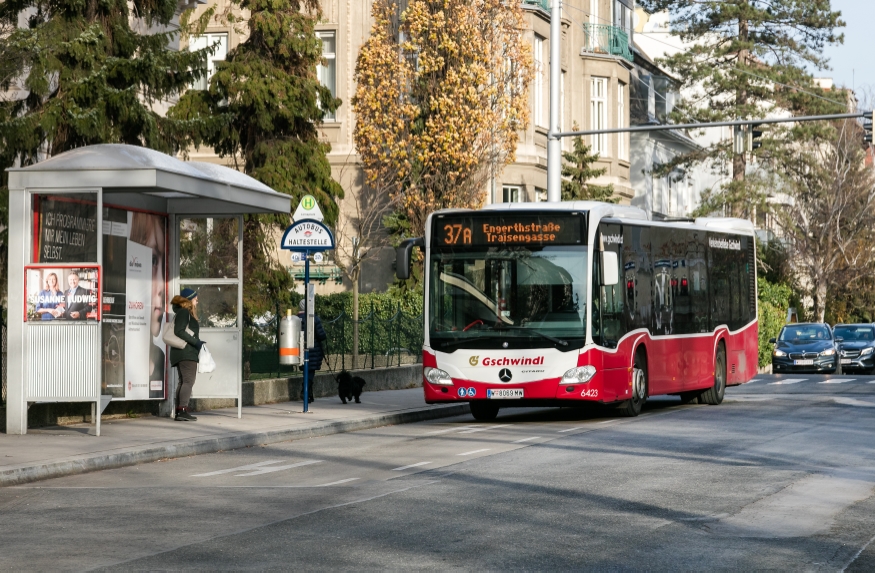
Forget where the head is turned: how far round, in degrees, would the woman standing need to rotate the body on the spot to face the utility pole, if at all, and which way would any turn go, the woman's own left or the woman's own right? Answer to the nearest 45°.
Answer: approximately 45° to the woman's own left

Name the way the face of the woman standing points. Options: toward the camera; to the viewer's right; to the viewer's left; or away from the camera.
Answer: to the viewer's right

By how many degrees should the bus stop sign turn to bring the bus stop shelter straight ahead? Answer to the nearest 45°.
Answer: approximately 45° to its right

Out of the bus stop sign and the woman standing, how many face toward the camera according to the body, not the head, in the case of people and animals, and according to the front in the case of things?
1

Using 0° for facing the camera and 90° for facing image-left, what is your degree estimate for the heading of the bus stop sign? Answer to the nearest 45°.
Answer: approximately 0°

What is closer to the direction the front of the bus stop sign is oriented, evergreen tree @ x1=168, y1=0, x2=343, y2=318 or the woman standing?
the woman standing

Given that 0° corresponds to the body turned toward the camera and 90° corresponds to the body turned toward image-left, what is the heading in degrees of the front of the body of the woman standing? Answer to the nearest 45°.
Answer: approximately 270°

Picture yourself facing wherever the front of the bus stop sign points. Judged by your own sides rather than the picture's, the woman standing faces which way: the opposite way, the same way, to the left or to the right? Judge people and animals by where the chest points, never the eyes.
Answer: to the left

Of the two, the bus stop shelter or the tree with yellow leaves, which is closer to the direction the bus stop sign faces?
the bus stop shelter
